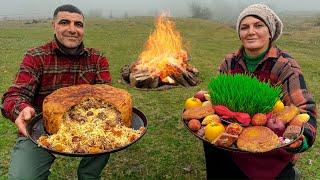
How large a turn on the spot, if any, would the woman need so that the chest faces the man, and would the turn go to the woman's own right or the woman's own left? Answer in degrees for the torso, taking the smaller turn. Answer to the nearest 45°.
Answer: approximately 45° to the woman's own right

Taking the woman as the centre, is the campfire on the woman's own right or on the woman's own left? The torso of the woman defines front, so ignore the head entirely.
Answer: on the woman's own right

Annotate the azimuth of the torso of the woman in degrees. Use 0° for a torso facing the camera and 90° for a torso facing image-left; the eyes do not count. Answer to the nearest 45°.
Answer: approximately 45°
